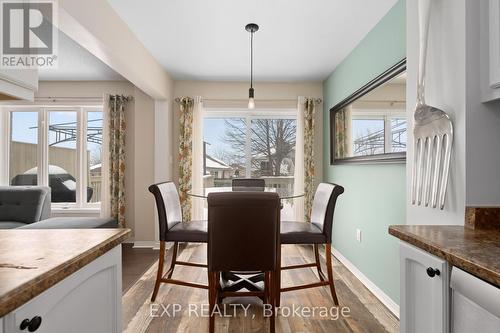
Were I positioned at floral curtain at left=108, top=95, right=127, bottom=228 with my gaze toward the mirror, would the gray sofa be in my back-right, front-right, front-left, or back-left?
back-right

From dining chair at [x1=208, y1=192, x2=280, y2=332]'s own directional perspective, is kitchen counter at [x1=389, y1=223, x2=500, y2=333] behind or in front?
behind

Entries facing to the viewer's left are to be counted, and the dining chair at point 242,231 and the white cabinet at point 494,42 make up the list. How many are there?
1

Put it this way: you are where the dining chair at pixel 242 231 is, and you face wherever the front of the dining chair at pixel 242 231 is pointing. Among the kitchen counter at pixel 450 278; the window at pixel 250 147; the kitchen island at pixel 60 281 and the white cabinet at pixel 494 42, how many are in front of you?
1

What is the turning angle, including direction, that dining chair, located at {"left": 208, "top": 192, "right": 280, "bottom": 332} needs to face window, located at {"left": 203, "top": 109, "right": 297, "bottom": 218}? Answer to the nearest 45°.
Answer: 0° — it already faces it

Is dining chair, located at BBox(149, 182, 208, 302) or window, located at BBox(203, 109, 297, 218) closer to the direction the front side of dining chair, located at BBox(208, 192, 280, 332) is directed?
the window

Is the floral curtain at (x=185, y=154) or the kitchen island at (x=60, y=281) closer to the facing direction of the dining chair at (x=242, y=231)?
the floral curtain

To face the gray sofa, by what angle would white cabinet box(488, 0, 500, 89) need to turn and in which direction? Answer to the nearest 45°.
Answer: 0° — it already faces it

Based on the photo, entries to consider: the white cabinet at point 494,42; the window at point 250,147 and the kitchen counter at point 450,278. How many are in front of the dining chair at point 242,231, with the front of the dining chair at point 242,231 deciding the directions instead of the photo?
1

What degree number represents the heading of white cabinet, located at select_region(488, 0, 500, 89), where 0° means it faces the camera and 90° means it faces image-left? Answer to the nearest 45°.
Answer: approximately 90°

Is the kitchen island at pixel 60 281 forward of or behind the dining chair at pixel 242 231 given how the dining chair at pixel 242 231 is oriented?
behind

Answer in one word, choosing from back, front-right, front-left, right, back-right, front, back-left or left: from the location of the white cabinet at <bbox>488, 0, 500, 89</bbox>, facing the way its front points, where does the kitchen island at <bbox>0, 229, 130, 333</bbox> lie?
front-left

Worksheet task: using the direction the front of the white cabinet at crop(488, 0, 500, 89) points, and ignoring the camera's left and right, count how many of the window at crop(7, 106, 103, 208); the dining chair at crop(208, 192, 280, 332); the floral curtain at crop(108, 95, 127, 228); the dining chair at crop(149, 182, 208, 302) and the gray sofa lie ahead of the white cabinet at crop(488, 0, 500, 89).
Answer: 5

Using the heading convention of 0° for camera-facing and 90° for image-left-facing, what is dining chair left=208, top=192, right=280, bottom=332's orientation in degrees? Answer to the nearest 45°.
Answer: approximately 180°
